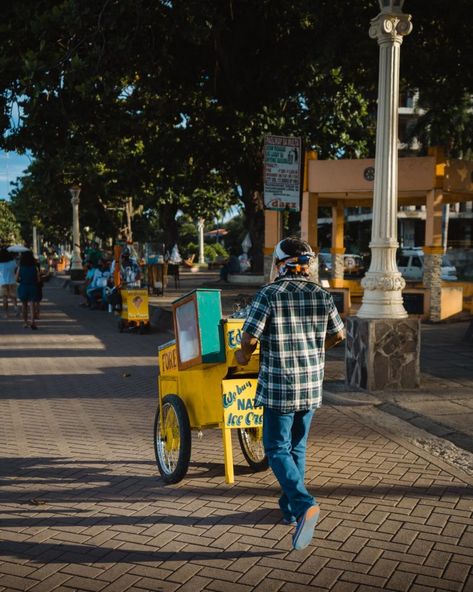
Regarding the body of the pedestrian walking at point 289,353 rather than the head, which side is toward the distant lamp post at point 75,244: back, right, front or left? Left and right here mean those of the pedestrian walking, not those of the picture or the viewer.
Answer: front

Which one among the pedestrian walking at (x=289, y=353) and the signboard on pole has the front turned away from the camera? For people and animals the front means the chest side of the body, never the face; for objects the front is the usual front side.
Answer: the pedestrian walking

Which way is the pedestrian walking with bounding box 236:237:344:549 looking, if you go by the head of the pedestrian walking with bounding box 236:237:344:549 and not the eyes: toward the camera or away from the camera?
away from the camera

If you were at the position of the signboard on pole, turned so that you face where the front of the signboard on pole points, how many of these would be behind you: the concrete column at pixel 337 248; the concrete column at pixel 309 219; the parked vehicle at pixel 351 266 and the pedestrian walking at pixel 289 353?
3

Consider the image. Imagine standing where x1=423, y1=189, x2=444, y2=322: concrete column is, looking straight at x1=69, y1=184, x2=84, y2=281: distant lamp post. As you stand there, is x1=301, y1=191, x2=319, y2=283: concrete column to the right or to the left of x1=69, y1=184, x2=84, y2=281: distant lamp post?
left

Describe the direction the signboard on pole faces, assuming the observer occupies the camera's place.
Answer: facing the viewer

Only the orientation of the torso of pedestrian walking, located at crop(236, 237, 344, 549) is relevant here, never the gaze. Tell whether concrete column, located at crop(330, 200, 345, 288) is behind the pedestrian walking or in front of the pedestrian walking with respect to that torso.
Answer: in front

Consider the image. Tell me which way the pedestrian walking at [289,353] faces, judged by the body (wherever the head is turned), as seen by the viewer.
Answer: away from the camera

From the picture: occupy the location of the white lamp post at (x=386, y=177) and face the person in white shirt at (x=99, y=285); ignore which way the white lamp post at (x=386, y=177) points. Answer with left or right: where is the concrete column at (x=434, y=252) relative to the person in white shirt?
right

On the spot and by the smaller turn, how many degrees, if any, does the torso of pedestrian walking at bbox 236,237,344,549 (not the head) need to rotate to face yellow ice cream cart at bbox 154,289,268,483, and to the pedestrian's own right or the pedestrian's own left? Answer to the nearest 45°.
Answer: approximately 45° to the pedestrian's own left
